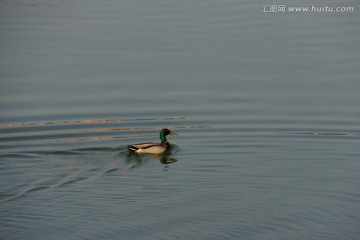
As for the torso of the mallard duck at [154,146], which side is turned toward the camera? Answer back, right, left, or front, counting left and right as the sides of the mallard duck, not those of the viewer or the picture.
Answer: right
